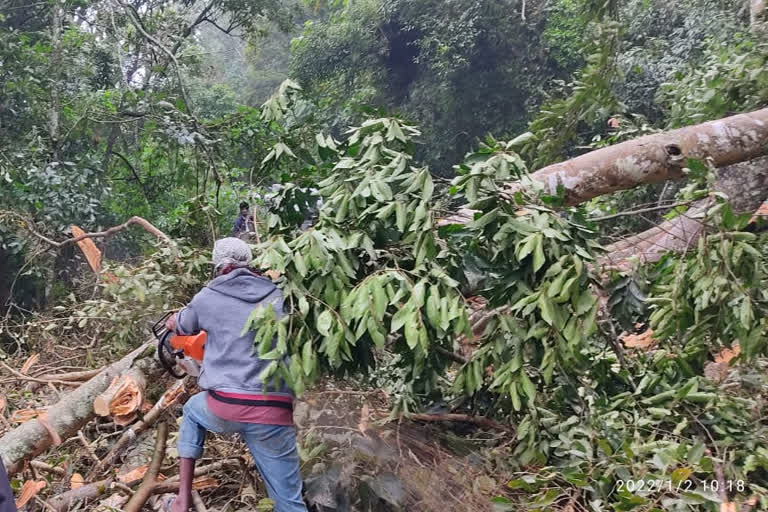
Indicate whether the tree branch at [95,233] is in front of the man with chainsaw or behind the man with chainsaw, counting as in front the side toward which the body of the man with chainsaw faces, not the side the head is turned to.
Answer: in front

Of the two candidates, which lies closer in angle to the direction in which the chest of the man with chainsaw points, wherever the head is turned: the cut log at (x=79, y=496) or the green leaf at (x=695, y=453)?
the cut log

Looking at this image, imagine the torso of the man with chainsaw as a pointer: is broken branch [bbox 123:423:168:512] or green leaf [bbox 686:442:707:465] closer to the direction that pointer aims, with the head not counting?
the broken branch

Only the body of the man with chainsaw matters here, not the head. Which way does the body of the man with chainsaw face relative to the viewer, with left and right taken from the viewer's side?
facing away from the viewer and to the left of the viewer

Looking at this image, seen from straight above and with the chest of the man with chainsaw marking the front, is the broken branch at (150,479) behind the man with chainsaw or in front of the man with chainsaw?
in front
